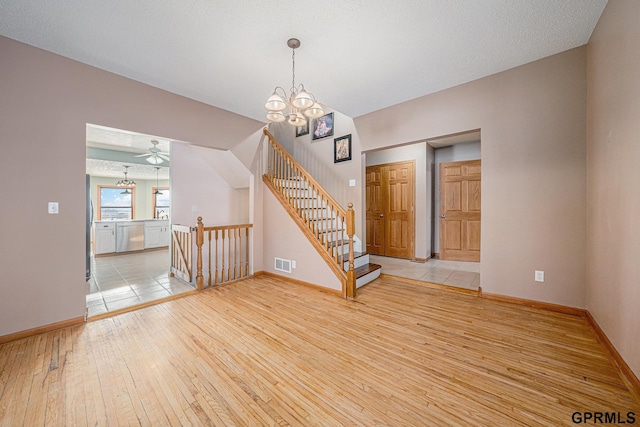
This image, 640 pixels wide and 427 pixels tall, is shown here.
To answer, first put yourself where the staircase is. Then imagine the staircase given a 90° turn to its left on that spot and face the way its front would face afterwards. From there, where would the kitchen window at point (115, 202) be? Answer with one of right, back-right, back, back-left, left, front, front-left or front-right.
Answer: left

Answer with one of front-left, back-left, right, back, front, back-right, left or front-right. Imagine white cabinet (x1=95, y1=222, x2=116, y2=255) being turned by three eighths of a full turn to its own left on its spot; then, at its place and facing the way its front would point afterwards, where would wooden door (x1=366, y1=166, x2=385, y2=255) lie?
right

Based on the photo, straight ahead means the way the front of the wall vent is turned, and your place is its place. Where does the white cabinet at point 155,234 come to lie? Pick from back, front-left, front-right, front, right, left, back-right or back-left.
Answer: right

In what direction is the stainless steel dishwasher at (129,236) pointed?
toward the camera

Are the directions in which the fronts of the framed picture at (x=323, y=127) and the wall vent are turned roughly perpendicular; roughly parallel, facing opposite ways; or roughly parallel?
roughly parallel

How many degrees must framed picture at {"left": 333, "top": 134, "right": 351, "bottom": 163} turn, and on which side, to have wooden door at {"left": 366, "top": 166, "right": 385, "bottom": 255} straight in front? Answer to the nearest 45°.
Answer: approximately 180°

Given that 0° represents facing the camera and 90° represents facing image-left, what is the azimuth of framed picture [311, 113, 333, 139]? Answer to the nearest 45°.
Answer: approximately 45°

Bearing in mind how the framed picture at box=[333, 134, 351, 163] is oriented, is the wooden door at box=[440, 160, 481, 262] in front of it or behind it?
behind

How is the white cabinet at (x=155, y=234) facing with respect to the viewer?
toward the camera

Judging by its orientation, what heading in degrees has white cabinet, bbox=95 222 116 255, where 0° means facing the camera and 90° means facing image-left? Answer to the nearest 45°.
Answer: approximately 0°

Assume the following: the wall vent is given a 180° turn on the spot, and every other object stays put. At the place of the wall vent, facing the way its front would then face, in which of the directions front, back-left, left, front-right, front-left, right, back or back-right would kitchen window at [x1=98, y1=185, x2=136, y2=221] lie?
left

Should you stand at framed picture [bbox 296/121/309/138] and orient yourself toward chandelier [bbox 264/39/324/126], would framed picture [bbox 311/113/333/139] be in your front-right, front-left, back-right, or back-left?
front-left

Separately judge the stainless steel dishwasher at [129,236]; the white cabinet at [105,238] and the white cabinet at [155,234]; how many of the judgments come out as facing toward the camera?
3

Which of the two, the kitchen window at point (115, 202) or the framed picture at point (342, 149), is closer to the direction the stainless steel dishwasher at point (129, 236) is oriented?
the framed picture

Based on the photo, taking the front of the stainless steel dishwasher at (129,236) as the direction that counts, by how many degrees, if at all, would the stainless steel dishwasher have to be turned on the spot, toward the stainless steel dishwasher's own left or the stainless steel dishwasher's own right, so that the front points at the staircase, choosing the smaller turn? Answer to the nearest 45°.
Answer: approximately 45° to the stainless steel dishwasher's own left

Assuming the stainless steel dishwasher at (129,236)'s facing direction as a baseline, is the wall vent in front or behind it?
in front

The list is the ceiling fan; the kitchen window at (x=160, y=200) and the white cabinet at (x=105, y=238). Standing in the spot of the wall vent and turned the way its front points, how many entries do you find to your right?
3

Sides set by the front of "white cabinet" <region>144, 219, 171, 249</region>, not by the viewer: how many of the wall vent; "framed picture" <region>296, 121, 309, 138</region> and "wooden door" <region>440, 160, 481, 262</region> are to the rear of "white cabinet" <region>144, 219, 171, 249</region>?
0
